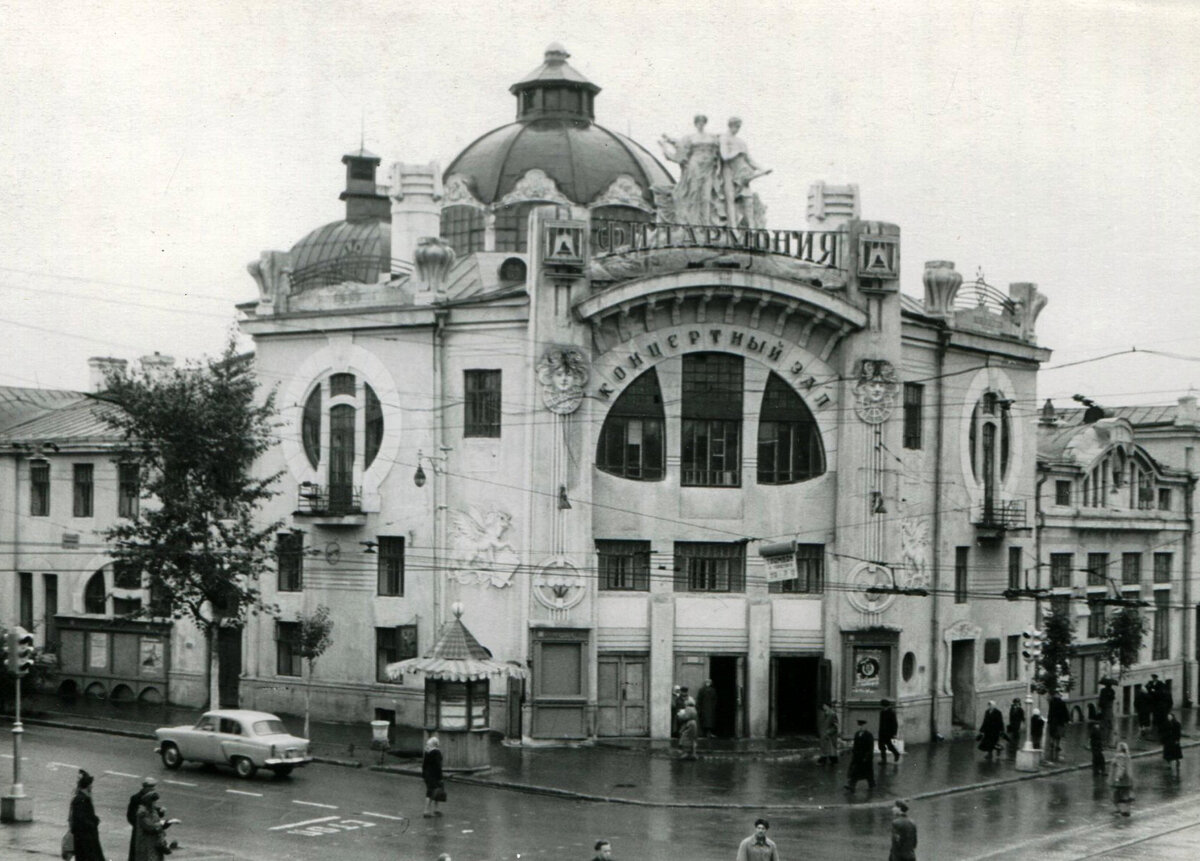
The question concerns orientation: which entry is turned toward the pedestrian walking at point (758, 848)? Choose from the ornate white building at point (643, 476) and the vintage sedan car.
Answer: the ornate white building

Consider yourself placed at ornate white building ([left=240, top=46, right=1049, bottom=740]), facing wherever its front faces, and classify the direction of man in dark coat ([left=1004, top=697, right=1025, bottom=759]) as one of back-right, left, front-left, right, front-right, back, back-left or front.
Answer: left

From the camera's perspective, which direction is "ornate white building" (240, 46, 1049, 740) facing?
toward the camera

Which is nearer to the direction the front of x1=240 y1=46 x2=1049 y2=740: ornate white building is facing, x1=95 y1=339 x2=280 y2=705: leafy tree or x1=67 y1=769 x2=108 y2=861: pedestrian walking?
the pedestrian walking
